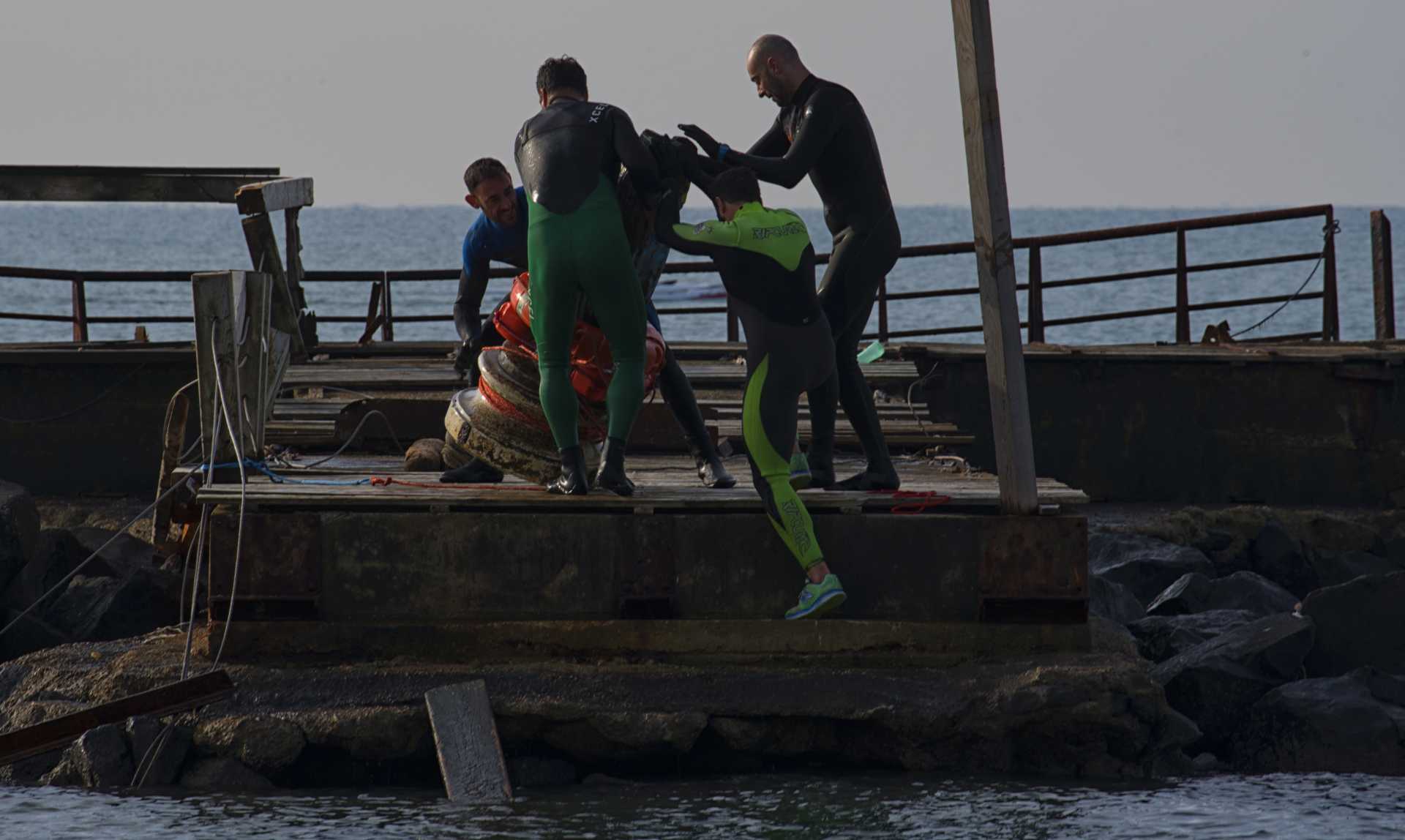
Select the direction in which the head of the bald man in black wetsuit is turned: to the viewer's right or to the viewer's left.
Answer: to the viewer's left

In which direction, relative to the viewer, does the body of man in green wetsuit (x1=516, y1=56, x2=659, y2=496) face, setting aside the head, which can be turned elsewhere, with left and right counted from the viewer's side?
facing away from the viewer

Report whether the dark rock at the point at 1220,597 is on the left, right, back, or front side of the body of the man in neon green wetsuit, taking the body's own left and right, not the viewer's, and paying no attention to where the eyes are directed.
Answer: right

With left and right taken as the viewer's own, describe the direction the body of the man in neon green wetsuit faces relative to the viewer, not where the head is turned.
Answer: facing away from the viewer and to the left of the viewer

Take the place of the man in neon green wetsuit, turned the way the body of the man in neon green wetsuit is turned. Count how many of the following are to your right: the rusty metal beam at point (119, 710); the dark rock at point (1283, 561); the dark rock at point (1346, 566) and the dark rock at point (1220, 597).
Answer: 3

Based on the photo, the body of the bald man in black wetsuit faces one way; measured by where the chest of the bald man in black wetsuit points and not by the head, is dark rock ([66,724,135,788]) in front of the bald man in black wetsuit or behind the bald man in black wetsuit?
in front

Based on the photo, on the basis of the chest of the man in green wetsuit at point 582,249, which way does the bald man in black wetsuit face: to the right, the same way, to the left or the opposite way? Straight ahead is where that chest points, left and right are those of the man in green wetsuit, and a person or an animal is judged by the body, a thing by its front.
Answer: to the left

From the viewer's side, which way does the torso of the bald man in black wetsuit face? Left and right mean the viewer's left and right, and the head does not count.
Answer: facing to the left of the viewer
